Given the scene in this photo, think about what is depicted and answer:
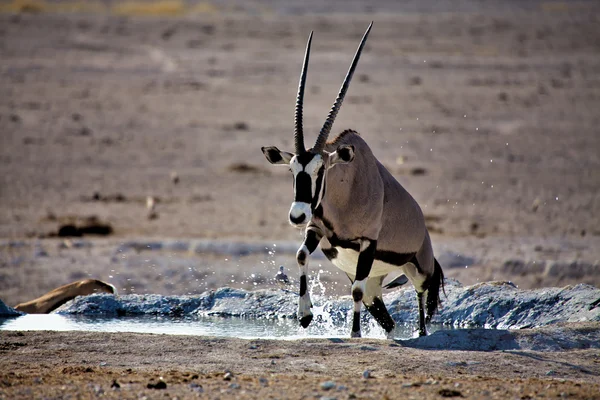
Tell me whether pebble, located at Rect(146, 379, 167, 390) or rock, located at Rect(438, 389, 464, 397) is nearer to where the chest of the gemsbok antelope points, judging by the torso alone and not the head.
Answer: the pebble

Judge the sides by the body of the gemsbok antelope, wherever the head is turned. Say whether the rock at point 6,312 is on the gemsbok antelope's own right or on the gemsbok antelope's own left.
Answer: on the gemsbok antelope's own right

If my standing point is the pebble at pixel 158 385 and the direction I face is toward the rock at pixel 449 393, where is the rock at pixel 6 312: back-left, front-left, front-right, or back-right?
back-left

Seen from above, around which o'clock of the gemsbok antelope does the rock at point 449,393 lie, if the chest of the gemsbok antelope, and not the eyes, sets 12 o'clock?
The rock is roughly at 10 o'clock from the gemsbok antelope.

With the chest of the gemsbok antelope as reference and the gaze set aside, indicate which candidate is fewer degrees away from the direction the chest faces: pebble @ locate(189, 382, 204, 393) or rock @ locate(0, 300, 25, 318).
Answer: the pebble

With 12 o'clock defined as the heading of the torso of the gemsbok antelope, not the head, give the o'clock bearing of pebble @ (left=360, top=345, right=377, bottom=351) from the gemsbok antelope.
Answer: The pebble is roughly at 10 o'clock from the gemsbok antelope.

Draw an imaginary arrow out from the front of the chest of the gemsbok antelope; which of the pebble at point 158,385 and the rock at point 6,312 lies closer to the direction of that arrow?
the pebble

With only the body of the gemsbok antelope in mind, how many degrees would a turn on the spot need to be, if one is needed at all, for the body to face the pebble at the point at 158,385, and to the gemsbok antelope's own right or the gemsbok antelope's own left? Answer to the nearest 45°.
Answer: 0° — it already faces it

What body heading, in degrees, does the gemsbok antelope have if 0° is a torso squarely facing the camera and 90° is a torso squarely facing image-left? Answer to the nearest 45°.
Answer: approximately 45°
